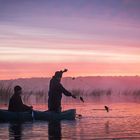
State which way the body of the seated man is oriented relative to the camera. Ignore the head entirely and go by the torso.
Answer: to the viewer's right

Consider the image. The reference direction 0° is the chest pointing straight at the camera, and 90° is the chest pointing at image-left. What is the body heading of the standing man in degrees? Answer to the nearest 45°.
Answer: approximately 270°

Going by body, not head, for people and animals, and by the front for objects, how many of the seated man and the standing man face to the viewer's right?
2

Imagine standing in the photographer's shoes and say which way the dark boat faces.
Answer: facing to the right of the viewer
